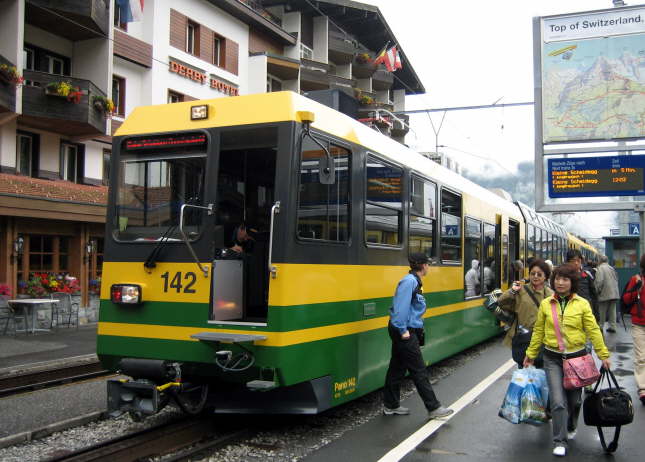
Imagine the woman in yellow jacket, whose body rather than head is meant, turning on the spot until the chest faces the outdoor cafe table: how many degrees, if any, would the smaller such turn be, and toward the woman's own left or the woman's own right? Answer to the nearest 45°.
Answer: approximately 135° to the woman's own right

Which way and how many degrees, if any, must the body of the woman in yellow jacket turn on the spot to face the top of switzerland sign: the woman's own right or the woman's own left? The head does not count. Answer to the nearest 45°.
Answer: approximately 180°

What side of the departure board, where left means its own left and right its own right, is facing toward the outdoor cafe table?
right

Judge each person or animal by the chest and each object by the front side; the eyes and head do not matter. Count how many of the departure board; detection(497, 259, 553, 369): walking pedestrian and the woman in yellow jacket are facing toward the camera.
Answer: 3

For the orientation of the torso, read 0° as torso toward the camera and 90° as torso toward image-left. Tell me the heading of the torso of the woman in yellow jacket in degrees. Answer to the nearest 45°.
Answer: approximately 0°

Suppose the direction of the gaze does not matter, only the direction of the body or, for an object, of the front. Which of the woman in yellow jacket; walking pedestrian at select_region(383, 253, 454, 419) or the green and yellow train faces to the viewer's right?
the walking pedestrian

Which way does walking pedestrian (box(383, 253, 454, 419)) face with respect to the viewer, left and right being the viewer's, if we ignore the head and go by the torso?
facing to the right of the viewer

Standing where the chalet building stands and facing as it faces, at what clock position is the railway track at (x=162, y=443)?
The railway track is roughly at 1 o'clock from the chalet building.

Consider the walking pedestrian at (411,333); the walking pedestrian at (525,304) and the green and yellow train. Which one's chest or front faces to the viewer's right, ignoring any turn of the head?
the walking pedestrian at (411,333)

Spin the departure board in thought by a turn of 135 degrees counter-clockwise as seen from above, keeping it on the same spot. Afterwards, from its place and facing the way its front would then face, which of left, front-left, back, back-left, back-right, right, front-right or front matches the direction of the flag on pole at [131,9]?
back-left

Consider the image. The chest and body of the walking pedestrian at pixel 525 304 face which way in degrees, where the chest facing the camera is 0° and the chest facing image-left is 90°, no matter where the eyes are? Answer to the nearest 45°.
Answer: approximately 0°

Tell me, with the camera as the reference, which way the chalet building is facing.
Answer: facing the viewer and to the right of the viewer
